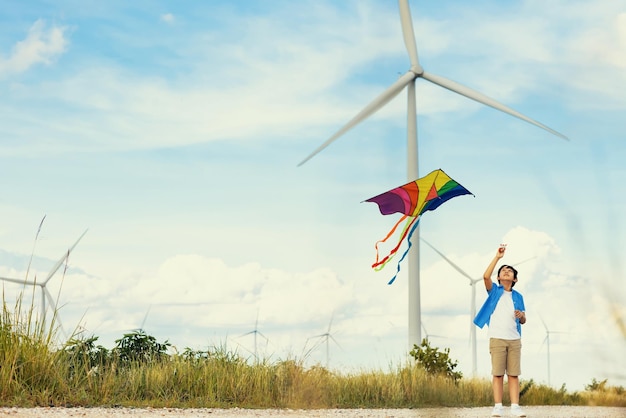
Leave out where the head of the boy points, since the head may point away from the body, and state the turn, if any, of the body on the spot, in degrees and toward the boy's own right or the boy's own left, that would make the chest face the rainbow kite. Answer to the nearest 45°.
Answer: approximately 135° to the boy's own right

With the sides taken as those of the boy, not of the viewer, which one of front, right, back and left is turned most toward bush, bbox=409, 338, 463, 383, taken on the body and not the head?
back

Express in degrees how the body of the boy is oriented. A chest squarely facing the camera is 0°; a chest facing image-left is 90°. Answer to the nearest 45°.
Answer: approximately 0°
